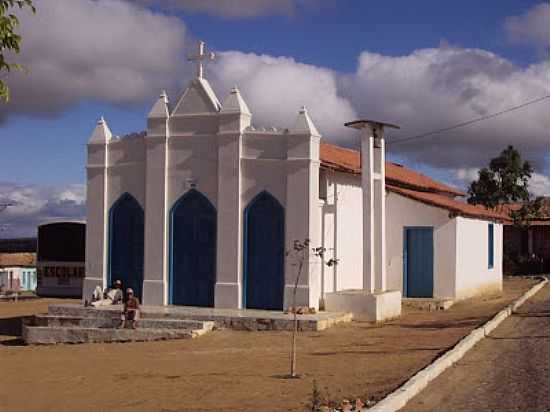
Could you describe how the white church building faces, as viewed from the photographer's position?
facing the viewer and to the left of the viewer

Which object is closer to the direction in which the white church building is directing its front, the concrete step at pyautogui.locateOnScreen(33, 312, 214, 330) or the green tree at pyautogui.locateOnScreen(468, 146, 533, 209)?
the concrete step

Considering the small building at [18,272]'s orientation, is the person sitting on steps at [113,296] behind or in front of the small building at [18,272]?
in front

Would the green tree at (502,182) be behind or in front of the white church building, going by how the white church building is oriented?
behind

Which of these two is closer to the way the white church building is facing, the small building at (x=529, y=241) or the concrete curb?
the concrete curb

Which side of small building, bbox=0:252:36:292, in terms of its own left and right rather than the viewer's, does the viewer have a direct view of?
front

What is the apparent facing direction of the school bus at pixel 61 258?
toward the camera

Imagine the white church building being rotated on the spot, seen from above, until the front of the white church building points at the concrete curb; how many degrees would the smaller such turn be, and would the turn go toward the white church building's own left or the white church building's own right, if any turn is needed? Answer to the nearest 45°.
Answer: approximately 45° to the white church building's own left
